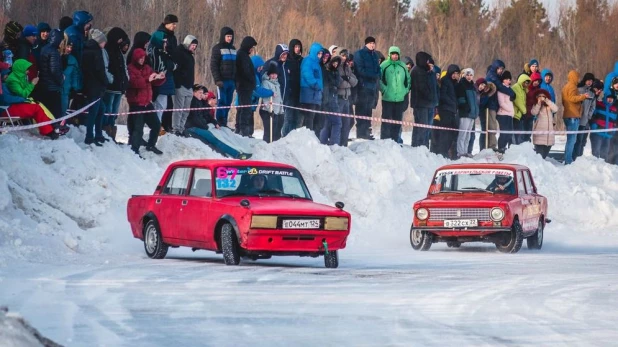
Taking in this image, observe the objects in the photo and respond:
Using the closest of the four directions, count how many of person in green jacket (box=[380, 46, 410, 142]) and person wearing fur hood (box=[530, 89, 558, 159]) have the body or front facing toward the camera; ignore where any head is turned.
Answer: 2

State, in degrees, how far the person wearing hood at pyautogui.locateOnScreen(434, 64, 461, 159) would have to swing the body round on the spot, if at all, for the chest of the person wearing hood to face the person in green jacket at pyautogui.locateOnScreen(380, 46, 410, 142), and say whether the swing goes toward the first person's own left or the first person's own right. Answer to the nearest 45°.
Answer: approximately 90° to the first person's own right

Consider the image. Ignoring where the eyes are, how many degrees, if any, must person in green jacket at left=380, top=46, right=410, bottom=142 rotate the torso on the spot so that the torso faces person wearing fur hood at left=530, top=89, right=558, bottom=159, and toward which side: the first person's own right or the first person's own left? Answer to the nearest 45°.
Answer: approximately 135° to the first person's own left

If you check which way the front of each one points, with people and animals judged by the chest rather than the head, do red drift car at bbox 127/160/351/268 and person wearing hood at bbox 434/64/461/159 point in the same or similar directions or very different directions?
same or similar directions

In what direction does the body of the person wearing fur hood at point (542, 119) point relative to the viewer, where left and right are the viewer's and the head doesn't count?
facing the viewer

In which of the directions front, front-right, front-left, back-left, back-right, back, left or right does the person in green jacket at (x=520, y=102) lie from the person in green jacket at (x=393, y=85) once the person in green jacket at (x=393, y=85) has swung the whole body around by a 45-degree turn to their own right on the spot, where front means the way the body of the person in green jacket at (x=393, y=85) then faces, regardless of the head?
back

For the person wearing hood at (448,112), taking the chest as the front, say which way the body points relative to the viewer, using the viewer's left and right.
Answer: facing the viewer and to the right of the viewer

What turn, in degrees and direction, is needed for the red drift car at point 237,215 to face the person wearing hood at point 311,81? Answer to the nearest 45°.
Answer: approximately 135° to its left

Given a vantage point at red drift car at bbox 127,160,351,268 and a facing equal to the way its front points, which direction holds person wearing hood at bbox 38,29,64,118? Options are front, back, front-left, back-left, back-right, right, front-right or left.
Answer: back

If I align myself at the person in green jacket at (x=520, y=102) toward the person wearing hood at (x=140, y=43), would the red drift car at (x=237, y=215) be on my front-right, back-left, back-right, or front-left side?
front-left
